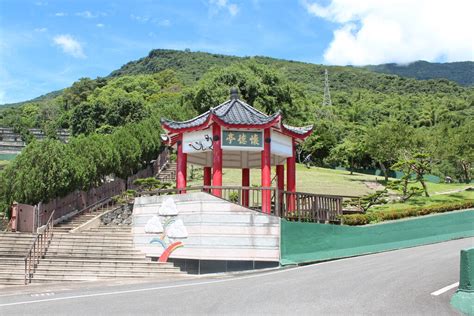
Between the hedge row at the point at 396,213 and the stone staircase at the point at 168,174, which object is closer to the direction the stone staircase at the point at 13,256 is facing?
the hedge row

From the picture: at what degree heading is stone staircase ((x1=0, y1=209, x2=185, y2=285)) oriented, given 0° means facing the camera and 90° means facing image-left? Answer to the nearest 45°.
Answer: approximately 0°

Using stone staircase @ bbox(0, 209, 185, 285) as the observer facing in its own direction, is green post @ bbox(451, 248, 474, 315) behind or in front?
in front

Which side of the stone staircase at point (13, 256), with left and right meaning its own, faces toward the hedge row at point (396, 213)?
left

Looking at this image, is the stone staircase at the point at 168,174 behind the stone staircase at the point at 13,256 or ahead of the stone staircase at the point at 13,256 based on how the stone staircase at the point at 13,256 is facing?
behind

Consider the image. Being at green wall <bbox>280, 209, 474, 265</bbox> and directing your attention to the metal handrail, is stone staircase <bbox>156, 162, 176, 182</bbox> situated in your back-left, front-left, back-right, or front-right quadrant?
front-right

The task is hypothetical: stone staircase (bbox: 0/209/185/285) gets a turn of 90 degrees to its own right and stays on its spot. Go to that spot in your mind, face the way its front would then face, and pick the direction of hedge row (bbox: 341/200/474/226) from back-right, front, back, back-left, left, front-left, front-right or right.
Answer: back

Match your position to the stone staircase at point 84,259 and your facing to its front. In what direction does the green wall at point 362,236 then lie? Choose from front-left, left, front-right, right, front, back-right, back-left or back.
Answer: left

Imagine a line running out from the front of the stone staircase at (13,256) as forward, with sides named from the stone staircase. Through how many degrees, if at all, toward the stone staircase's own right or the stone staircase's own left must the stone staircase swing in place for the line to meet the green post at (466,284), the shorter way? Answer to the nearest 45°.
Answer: approximately 45° to the stone staircase's own left

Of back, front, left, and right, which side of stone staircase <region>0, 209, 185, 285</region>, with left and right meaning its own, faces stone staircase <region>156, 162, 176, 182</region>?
back
